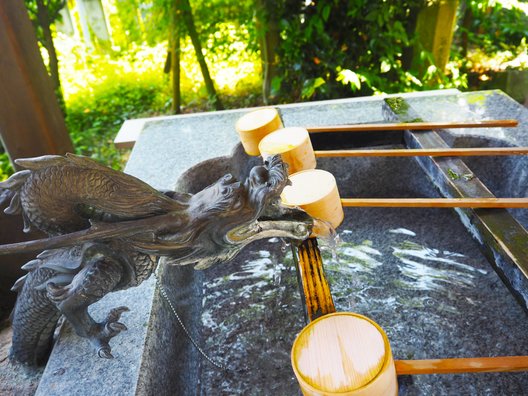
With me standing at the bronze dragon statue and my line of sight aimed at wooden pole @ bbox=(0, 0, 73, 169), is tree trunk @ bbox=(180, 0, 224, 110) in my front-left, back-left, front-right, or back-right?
front-right

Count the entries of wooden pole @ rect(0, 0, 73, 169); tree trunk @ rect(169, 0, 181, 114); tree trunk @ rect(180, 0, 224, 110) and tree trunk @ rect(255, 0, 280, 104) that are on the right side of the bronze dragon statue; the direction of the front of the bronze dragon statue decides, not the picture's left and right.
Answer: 0

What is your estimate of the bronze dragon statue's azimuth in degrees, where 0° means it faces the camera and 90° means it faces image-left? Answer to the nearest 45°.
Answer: approximately 270°

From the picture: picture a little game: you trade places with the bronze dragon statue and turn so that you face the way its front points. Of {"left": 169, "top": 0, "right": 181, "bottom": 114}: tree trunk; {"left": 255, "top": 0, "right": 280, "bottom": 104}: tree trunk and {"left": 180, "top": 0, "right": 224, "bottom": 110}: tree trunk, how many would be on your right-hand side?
0

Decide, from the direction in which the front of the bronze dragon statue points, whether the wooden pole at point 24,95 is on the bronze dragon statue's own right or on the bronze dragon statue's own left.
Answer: on the bronze dragon statue's own left

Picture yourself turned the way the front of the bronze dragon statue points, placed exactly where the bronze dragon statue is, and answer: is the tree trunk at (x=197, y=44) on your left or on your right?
on your left

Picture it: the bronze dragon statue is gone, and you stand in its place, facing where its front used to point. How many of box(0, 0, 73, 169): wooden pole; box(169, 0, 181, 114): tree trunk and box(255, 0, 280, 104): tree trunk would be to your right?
0

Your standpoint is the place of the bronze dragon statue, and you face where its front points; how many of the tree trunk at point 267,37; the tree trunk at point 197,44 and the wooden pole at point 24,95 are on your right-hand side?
0

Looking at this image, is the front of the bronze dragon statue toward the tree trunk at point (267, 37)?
no

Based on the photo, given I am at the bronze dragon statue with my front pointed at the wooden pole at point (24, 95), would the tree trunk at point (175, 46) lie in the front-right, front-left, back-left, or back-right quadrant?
front-right

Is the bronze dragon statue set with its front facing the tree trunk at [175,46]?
no

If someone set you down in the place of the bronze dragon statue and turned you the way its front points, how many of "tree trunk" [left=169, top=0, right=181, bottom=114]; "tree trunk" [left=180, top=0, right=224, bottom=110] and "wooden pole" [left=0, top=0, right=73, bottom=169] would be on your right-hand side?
0
